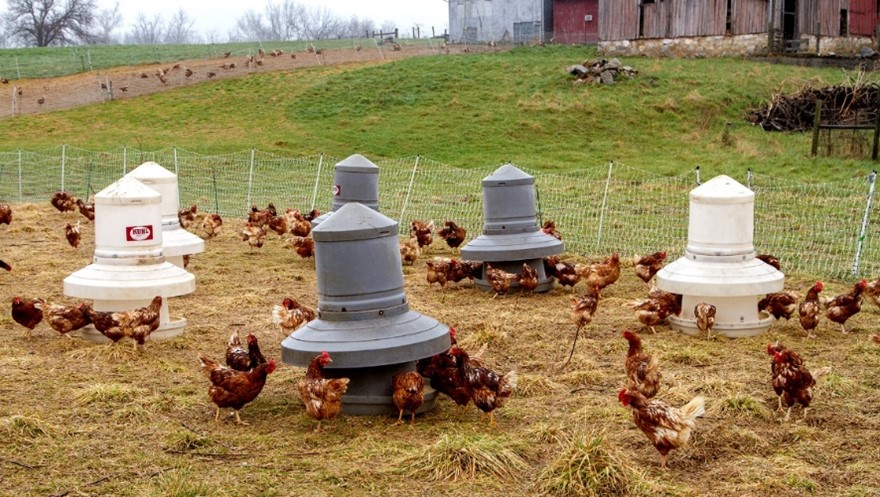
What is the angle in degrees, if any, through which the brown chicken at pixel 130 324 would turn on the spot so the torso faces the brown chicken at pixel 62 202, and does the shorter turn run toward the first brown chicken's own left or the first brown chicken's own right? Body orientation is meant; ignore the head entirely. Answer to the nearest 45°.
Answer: approximately 90° to the first brown chicken's own left

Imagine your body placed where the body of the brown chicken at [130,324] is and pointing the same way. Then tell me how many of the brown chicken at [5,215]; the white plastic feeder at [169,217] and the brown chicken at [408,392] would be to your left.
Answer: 2

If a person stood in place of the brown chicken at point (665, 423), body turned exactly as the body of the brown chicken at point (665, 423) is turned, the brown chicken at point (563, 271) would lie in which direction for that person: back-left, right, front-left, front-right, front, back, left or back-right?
right

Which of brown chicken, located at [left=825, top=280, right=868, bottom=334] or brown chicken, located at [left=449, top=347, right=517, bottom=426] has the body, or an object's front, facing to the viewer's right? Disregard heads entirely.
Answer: brown chicken, located at [left=825, top=280, right=868, bottom=334]

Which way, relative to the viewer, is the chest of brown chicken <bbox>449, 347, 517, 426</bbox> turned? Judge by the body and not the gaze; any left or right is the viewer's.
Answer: facing to the left of the viewer

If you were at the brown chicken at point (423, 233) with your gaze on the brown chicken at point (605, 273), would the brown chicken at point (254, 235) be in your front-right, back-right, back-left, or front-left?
back-right

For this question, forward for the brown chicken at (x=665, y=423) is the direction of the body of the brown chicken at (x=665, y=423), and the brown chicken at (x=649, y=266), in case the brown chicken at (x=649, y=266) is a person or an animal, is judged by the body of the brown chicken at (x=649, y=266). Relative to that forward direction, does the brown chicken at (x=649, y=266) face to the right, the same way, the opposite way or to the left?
the opposite way

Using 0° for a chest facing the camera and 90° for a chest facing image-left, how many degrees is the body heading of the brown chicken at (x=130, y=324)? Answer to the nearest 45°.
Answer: approximately 270°

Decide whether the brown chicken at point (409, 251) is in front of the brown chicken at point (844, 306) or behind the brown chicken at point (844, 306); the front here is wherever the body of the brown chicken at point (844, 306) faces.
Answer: behind
